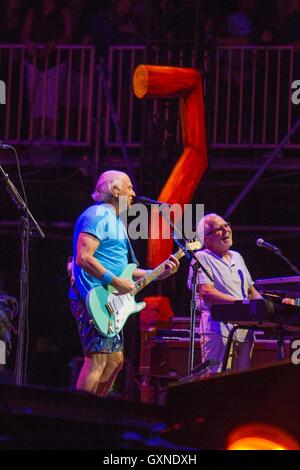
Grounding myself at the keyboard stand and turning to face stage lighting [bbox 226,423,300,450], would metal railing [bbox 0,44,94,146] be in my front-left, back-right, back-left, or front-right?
back-right

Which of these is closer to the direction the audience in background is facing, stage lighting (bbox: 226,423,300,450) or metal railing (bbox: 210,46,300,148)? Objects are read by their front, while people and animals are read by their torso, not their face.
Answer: the stage lighting

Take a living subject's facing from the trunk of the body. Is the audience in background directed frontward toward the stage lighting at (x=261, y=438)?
yes

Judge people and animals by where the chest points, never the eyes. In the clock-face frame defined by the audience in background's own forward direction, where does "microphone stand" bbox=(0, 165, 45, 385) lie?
The microphone stand is roughly at 12 o'clock from the audience in background.

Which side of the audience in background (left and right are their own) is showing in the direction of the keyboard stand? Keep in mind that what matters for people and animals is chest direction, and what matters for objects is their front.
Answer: front

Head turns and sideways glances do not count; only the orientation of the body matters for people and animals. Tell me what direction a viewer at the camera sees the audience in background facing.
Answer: facing the viewer

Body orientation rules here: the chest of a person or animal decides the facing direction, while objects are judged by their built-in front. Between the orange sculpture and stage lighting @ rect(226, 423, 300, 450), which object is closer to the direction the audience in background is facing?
the stage lighting

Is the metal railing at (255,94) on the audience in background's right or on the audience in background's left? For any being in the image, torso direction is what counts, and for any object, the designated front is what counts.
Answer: on their left

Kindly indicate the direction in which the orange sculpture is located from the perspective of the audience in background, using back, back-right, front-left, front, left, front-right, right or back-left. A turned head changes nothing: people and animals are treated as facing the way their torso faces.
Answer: front-left
